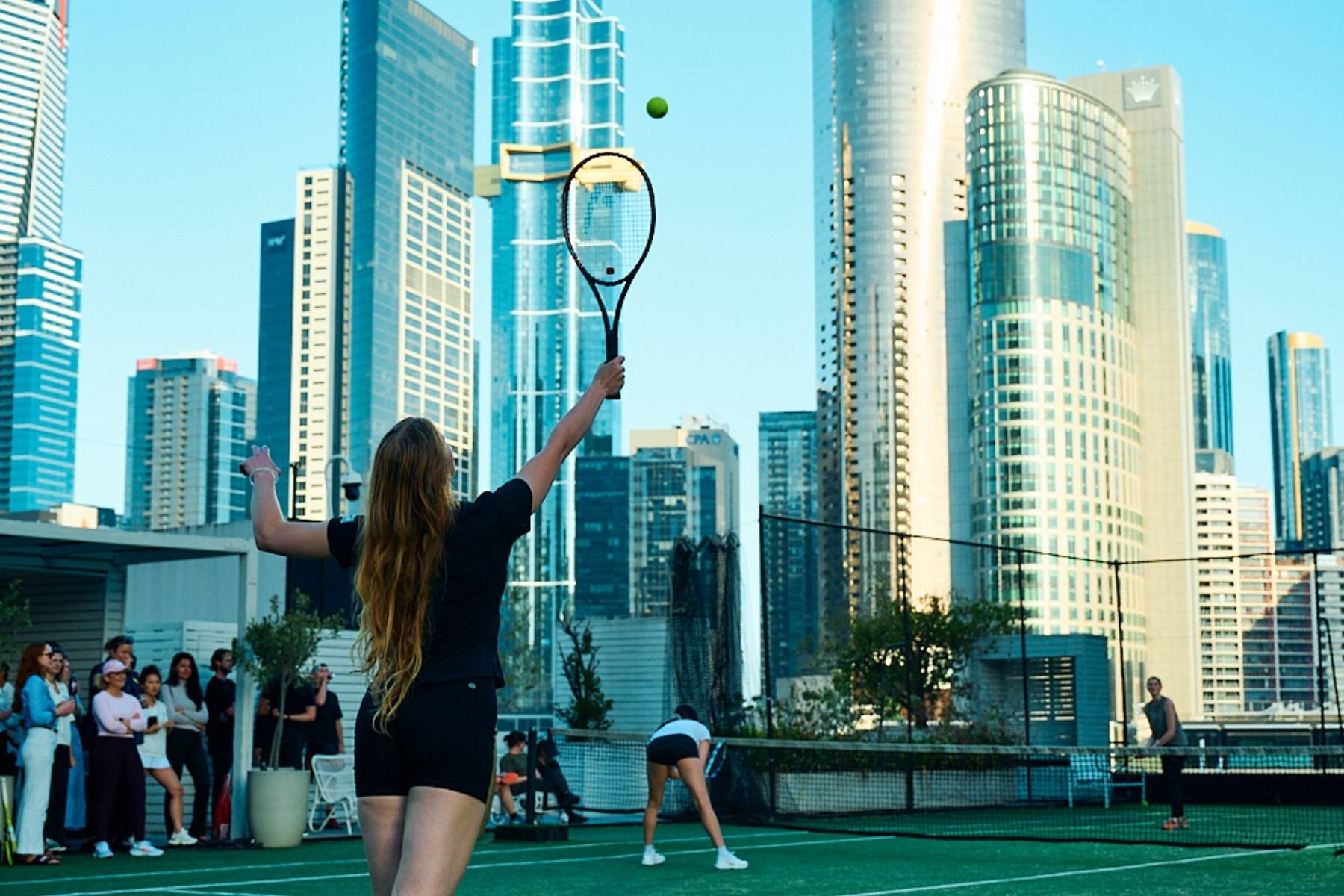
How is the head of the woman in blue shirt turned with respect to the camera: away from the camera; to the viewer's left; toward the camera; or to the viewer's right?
to the viewer's right

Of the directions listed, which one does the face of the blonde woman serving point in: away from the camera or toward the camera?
away from the camera

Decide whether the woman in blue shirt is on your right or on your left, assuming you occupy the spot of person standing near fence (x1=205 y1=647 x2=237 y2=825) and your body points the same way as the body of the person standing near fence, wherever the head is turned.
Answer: on your right

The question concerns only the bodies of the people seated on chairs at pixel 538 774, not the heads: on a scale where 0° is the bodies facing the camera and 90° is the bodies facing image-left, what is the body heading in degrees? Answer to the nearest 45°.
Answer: approximately 315°

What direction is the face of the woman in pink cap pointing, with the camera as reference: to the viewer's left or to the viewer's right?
to the viewer's right

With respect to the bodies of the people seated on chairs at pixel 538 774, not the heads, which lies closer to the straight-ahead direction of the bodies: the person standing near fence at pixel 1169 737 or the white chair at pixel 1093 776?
the person standing near fence

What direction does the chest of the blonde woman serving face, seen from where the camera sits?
away from the camera
